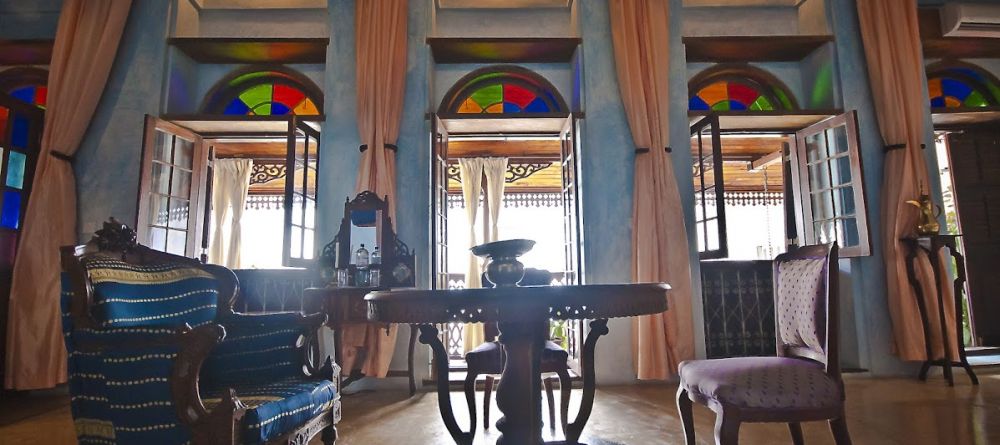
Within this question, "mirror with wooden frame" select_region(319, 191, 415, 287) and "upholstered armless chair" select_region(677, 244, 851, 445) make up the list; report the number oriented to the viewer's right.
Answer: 0

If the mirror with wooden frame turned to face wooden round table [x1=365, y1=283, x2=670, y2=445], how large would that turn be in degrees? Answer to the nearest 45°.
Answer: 0° — it already faces it

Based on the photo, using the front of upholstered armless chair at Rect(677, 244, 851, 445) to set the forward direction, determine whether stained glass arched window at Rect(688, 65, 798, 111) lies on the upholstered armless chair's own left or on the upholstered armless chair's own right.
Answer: on the upholstered armless chair's own right

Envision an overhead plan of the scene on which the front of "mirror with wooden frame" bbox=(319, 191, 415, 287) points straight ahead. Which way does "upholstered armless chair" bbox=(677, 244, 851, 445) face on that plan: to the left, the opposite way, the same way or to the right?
to the right

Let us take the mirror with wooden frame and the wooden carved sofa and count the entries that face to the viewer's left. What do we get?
0

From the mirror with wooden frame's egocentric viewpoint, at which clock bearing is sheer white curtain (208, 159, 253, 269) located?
The sheer white curtain is roughly at 5 o'clock from the mirror with wooden frame.

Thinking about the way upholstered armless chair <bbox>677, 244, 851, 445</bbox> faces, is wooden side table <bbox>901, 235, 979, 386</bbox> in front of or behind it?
behind

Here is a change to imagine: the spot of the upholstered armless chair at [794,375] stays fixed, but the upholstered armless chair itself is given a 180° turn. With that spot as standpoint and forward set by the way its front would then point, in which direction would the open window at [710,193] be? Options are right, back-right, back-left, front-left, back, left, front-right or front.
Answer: front-left

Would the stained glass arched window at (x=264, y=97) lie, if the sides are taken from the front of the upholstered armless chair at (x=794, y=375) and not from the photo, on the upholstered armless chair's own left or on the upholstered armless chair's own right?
on the upholstered armless chair's own right

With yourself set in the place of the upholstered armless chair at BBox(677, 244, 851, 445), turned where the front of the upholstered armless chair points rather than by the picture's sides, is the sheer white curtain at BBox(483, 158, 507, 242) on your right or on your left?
on your right

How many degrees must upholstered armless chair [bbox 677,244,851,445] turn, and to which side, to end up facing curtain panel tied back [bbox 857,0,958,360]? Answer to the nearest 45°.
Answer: approximately 135° to its right

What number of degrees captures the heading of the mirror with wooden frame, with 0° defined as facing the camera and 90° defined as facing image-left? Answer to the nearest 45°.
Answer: approximately 0°

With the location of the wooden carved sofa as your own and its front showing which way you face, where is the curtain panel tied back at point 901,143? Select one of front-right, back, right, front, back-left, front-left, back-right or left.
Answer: front-left
